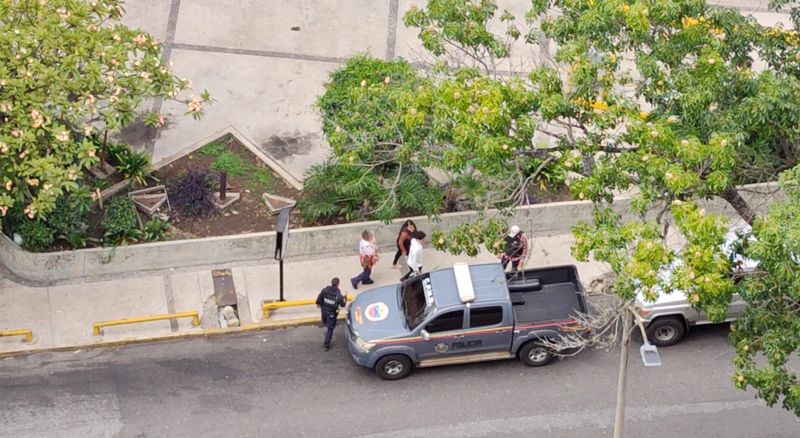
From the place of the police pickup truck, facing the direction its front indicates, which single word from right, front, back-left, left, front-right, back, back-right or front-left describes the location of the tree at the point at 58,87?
front

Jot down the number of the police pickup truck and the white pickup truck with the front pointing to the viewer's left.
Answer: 2

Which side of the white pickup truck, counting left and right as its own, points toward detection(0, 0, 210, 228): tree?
front

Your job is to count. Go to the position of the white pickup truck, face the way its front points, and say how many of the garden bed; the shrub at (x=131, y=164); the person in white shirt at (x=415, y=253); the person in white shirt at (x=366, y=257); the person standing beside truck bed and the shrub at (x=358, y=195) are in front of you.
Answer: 6

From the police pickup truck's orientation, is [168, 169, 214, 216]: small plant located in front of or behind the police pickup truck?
in front

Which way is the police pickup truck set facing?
to the viewer's left

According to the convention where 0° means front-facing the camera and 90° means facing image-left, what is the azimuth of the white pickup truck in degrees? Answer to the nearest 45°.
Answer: approximately 90°

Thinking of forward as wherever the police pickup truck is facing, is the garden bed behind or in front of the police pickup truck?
in front

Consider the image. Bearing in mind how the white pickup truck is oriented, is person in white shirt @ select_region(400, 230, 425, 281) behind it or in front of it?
in front
